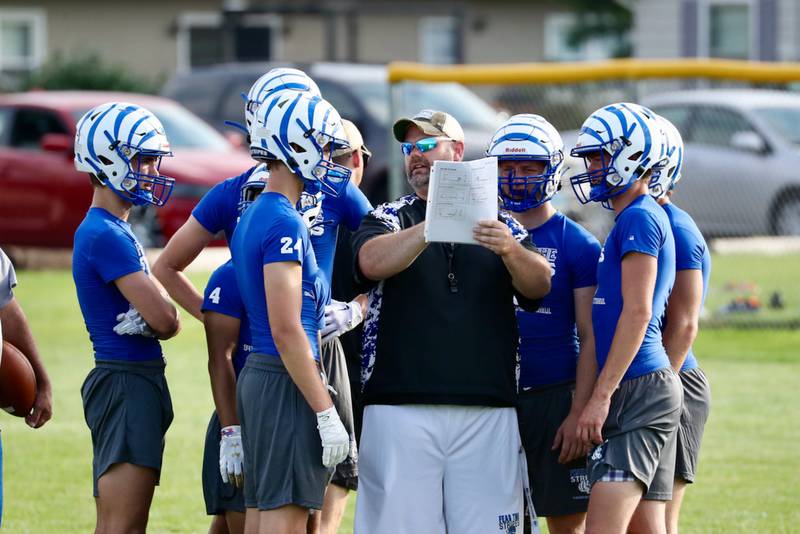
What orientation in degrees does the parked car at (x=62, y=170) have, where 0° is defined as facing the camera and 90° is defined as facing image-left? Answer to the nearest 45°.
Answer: approximately 315°

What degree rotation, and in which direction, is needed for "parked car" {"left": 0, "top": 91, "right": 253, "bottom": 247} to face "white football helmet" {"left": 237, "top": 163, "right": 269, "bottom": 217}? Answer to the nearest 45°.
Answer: approximately 45° to its right

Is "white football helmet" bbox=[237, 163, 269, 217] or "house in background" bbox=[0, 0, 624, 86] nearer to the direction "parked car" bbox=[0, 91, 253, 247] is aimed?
the white football helmet

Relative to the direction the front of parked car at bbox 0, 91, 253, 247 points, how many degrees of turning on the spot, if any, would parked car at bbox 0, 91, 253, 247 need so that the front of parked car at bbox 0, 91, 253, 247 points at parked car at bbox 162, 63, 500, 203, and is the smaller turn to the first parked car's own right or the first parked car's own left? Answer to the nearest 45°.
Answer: approximately 45° to the first parked car's own left
